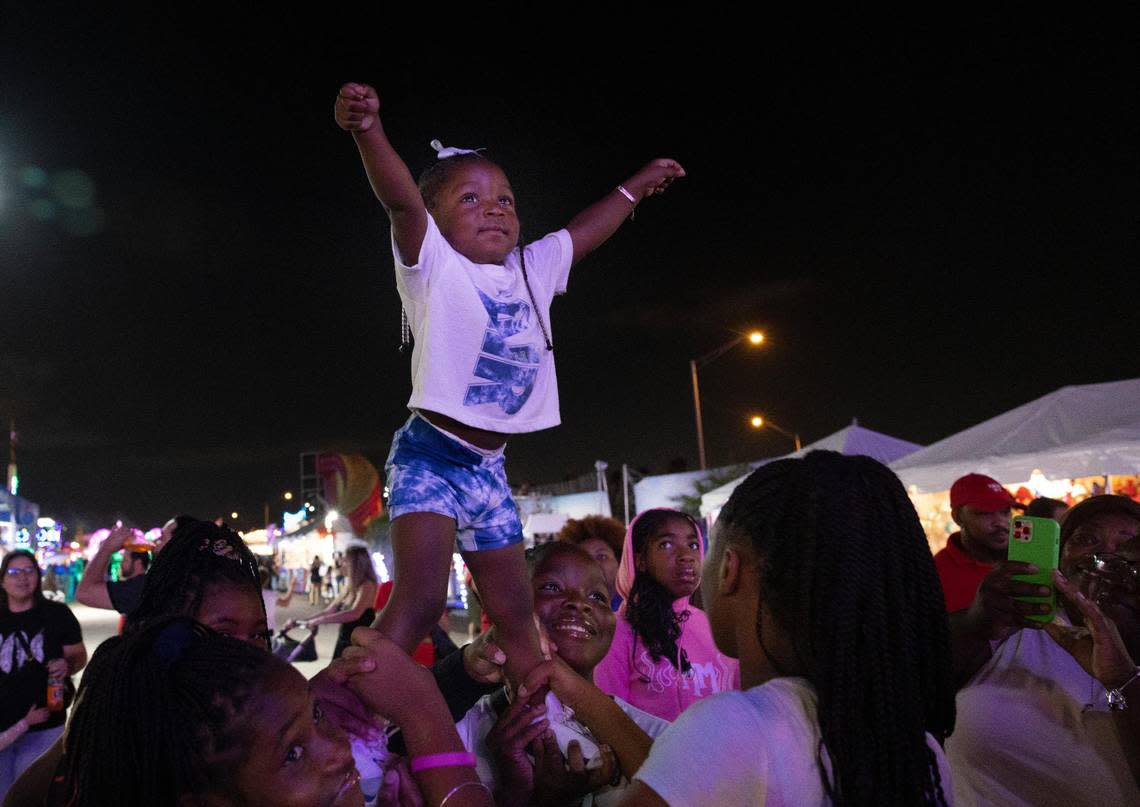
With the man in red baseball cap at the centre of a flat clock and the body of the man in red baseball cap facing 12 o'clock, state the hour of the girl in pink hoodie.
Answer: The girl in pink hoodie is roughly at 3 o'clock from the man in red baseball cap.

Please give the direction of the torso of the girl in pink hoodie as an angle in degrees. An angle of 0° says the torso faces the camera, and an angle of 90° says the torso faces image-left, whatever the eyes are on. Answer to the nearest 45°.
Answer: approximately 315°

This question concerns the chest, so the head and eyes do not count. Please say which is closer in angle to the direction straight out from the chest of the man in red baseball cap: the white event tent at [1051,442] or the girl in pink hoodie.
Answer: the girl in pink hoodie

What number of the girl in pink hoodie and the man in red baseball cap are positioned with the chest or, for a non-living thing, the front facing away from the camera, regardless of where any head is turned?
0

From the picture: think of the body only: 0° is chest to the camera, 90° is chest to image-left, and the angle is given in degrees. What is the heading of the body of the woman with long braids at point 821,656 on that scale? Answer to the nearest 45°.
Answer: approximately 135°

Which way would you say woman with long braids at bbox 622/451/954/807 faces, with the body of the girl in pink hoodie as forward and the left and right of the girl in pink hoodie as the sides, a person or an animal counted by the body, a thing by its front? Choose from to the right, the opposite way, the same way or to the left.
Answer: the opposite way

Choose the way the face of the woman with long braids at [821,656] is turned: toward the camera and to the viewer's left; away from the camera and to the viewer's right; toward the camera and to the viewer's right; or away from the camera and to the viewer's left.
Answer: away from the camera and to the viewer's left

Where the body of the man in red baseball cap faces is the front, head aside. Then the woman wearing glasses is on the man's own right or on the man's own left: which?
on the man's own right
